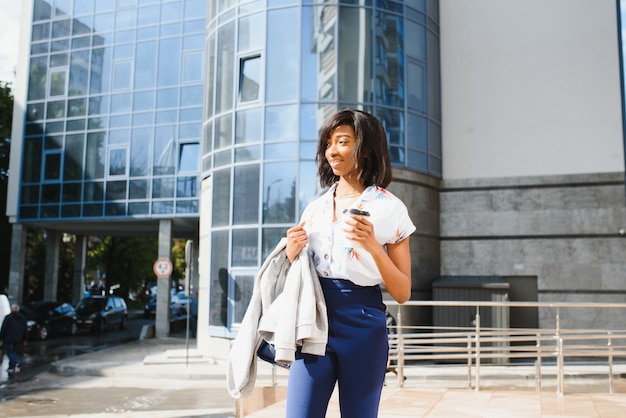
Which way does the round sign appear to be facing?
toward the camera

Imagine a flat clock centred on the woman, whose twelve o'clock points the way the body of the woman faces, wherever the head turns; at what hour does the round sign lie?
The round sign is roughly at 4 o'clock from the woman.

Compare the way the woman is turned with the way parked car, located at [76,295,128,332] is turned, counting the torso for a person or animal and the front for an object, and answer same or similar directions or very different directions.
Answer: same or similar directions

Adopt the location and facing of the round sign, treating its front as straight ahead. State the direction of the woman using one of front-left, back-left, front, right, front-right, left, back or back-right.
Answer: front

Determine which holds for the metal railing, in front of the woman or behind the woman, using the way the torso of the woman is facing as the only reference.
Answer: behind

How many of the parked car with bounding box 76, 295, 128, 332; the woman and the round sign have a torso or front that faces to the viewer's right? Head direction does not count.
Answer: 0

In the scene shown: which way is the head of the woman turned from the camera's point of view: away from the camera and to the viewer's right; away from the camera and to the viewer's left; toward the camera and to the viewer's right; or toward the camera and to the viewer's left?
toward the camera and to the viewer's left

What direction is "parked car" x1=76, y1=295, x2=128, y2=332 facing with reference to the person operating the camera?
facing the viewer and to the left of the viewer

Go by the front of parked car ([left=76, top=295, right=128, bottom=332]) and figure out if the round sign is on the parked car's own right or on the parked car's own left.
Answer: on the parked car's own left
